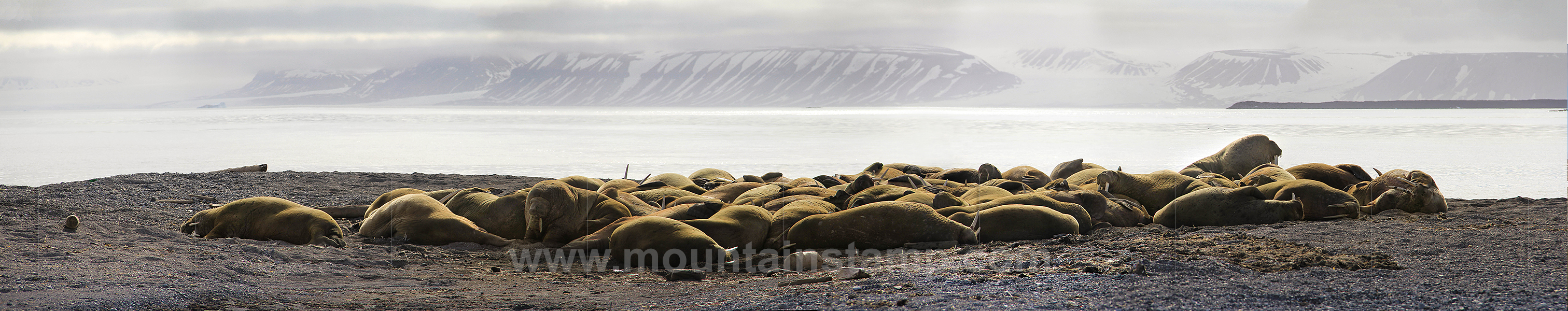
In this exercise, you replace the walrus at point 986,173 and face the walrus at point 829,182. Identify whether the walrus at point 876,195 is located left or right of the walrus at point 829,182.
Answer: left

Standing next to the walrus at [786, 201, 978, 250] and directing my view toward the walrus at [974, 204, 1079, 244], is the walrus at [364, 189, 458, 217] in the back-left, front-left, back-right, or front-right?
back-left

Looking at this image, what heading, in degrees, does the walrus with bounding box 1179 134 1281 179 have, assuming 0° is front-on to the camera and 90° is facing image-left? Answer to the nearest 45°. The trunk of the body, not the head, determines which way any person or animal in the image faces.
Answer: approximately 270°

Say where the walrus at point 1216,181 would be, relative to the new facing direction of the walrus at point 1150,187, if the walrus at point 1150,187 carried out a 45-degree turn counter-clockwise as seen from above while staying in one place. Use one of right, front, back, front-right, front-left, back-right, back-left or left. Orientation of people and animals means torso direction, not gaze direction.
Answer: back

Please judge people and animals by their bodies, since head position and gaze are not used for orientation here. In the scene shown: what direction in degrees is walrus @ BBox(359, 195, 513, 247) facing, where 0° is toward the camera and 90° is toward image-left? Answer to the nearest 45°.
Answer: approximately 90°

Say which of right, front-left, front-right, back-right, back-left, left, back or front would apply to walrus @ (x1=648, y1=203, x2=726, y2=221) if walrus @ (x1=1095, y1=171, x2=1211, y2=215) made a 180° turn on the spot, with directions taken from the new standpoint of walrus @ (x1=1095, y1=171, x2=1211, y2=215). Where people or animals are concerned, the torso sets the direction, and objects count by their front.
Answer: back-right

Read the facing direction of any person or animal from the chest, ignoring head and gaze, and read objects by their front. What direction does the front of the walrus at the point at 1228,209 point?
to the viewer's right

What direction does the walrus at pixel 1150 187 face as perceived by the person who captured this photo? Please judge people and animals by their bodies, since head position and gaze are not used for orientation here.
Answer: facing to the left of the viewer

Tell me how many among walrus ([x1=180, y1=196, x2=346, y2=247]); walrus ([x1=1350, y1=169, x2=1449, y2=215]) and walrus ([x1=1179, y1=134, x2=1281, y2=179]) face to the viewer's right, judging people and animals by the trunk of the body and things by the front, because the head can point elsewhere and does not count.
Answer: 2
